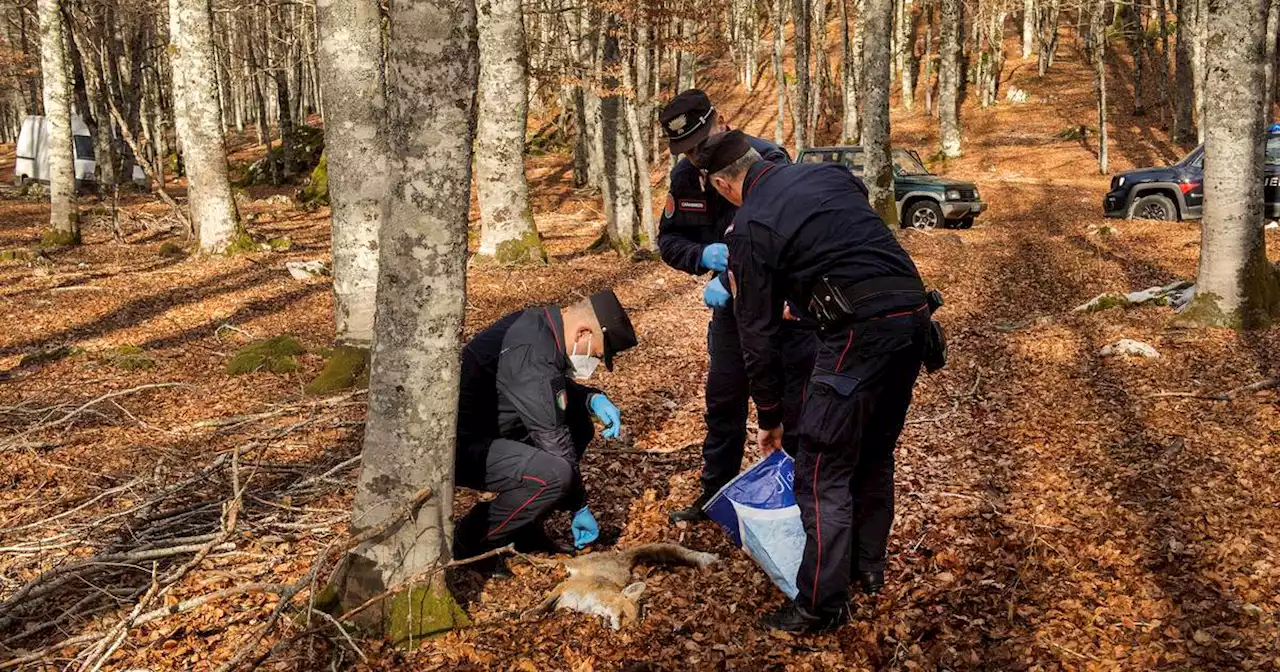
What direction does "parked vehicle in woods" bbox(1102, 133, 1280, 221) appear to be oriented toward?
to the viewer's left

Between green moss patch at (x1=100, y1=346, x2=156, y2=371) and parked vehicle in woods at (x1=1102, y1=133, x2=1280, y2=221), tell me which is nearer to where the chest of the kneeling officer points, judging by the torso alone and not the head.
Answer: the parked vehicle in woods

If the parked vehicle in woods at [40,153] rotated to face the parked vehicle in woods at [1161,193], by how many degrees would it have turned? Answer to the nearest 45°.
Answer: approximately 45° to its right

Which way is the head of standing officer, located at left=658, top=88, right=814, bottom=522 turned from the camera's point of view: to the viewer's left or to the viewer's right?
to the viewer's left

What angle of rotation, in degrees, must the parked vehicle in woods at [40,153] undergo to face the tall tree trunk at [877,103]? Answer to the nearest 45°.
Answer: approximately 45° to its right

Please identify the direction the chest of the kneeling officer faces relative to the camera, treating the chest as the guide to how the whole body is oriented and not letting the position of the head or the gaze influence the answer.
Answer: to the viewer's right

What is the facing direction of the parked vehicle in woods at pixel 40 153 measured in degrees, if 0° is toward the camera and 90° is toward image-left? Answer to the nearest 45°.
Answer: approximately 270°
